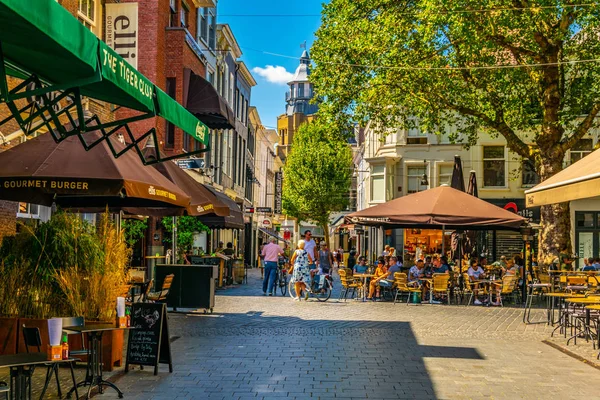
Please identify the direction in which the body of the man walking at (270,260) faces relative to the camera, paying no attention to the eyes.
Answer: away from the camera

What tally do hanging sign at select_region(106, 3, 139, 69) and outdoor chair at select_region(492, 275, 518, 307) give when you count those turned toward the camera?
1

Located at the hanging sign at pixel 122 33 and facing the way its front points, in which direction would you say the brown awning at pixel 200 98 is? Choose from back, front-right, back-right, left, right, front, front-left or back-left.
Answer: back-left

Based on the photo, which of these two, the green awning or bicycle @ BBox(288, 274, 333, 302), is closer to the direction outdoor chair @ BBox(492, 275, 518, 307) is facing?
the bicycle

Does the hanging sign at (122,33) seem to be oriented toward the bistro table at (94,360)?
yes

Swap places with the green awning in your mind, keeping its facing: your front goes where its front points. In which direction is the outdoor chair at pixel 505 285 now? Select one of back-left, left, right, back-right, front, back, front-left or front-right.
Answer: left

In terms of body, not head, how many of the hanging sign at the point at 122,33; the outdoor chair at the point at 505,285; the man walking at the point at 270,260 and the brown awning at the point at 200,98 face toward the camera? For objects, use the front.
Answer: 1

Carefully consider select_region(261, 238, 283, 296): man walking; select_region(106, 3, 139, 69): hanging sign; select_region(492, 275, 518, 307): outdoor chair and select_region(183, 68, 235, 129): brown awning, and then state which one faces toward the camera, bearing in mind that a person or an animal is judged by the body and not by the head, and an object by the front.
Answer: the hanging sign

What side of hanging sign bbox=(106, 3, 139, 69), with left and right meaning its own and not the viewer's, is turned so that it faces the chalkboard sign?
front

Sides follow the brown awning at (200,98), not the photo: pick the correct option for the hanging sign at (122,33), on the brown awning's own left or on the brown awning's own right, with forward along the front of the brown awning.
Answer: on the brown awning's own right

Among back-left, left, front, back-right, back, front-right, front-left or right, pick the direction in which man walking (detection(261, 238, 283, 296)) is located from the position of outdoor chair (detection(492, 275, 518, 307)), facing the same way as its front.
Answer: front-left

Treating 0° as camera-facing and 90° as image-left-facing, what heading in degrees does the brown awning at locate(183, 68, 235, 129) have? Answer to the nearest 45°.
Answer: approximately 270°
